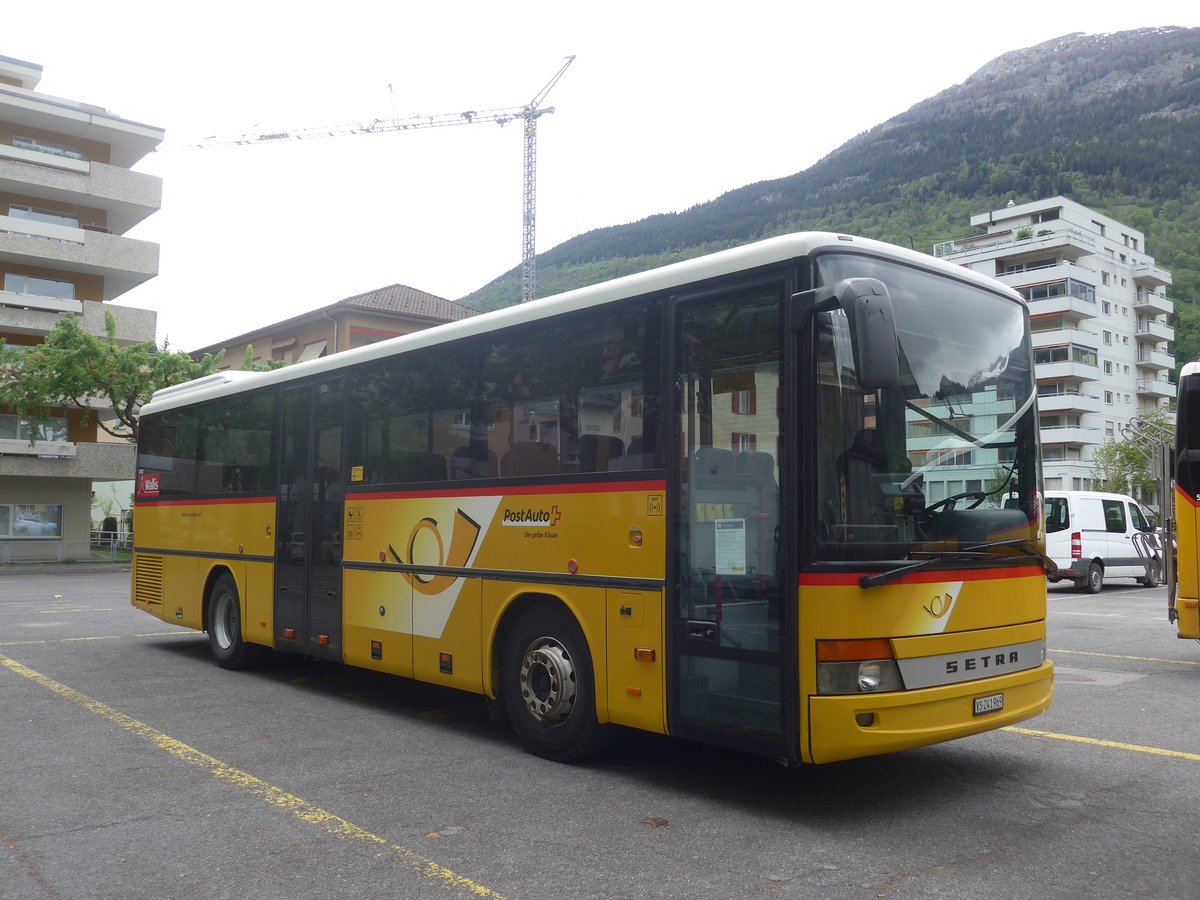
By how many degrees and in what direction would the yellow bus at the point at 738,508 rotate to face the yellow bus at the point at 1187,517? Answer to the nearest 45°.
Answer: approximately 90° to its left

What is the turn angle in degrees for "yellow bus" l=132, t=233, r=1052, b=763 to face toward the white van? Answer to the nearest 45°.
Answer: approximately 90° to its left

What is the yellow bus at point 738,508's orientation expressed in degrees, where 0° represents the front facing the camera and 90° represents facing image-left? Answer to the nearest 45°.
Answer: approximately 315°

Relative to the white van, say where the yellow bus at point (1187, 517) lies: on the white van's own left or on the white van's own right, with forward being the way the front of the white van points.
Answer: on the white van's own right

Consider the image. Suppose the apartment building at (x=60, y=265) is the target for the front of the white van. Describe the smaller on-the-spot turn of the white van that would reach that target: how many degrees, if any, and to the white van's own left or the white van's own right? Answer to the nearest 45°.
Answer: approximately 135° to the white van's own left

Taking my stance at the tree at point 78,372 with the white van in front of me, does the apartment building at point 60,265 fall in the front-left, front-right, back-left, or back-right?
back-left

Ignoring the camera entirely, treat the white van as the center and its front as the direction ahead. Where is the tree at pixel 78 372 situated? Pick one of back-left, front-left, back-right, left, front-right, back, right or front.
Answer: back-left

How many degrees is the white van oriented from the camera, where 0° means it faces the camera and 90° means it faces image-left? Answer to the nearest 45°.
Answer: approximately 225°

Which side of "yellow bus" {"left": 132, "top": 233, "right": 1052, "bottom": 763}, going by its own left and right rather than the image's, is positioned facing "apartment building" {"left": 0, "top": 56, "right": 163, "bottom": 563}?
back
